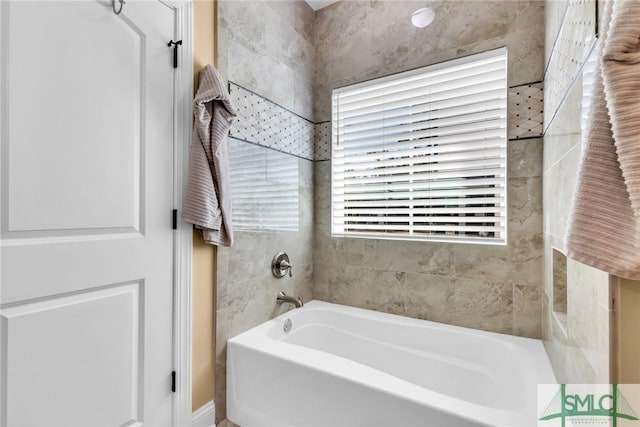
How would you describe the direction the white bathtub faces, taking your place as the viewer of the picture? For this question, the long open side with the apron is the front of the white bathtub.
facing the viewer and to the left of the viewer

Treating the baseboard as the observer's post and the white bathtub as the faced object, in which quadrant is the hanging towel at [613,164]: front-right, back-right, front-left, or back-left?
front-right

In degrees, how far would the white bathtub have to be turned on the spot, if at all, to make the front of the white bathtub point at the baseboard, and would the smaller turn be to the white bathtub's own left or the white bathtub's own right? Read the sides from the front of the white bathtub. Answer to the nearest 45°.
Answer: approximately 45° to the white bathtub's own right
